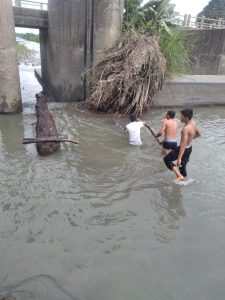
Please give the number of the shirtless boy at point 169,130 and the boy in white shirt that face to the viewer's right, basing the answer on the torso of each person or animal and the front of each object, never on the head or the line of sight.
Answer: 0

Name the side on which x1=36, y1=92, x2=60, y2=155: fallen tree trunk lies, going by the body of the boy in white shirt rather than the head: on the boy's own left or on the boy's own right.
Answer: on the boy's own left

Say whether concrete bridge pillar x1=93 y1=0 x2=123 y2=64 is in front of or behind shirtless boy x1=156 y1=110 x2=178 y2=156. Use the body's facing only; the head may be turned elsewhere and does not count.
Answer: in front

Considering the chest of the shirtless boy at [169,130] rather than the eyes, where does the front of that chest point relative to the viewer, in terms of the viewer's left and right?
facing away from the viewer and to the left of the viewer

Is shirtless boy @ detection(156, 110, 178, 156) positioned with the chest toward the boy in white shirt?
yes

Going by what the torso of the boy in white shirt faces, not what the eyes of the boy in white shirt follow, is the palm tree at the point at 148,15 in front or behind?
in front

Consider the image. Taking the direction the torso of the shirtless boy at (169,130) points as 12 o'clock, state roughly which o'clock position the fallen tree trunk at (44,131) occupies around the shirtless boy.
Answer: The fallen tree trunk is roughly at 11 o'clock from the shirtless boy.

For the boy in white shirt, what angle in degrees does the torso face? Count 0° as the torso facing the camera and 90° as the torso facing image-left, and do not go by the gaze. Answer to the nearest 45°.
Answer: approximately 180°

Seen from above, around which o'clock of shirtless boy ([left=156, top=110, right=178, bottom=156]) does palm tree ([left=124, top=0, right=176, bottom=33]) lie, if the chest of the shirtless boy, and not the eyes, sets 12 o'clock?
The palm tree is roughly at 1 o'clock from the shirtless boy.

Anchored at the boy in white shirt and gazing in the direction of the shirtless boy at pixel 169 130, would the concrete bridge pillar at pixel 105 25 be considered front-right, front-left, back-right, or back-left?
back-left
